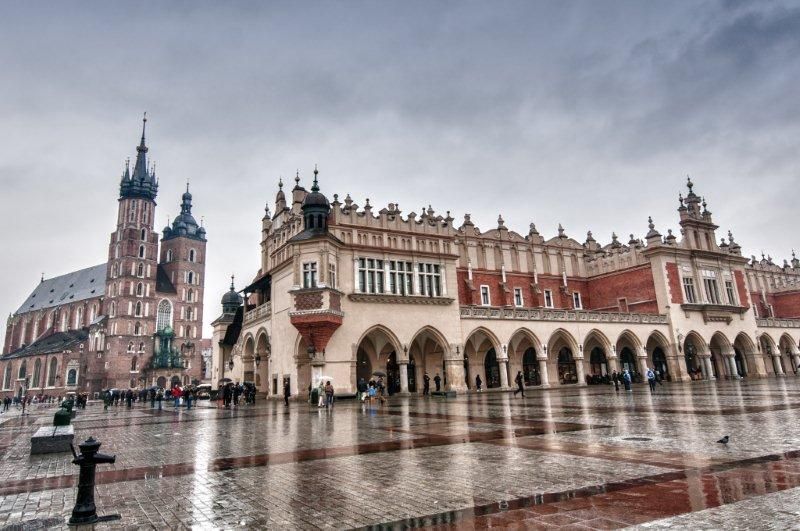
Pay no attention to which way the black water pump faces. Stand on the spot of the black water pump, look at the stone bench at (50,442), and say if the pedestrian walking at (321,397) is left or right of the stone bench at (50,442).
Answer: right

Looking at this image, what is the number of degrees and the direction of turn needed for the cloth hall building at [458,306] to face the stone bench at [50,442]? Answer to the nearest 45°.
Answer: approximately 45° to its right

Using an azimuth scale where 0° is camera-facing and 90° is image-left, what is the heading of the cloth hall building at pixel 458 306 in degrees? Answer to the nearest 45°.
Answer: approximately 315°

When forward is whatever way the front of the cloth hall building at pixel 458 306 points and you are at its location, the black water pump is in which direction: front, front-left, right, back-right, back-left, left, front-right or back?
front-right

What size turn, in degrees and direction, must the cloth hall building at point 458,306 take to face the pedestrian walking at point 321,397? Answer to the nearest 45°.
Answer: approximately 90° to its right
